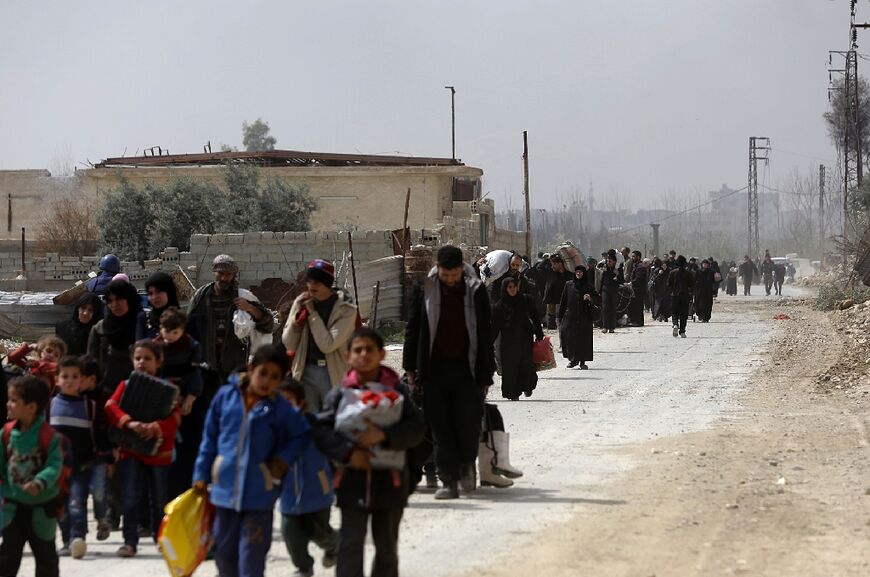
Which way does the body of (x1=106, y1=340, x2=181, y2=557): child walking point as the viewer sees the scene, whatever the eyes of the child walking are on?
toward the camera

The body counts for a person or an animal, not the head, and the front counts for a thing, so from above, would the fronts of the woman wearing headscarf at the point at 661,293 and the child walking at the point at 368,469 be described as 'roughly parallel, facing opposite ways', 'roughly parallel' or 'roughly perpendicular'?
roughly parallel

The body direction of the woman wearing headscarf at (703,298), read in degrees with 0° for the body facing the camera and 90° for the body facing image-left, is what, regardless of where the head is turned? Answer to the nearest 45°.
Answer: approximately 0°

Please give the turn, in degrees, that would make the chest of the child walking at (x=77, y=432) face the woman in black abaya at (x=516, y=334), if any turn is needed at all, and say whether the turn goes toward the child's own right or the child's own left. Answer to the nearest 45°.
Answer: approximately 135° to the child's own left

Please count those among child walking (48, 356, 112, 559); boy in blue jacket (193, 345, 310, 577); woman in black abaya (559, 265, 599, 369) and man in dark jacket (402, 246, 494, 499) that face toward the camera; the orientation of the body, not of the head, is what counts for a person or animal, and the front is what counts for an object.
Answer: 4

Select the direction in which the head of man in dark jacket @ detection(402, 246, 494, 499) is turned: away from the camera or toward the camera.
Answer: toward the camera

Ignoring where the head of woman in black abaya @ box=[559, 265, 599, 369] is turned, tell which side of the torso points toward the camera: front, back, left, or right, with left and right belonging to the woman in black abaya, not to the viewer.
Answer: front

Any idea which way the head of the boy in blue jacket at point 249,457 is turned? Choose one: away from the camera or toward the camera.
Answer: toward the camera

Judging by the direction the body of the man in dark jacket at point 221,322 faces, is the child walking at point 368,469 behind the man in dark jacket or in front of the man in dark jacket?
in front

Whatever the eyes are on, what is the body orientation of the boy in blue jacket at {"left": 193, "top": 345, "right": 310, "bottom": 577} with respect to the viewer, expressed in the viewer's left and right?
facing the viewer

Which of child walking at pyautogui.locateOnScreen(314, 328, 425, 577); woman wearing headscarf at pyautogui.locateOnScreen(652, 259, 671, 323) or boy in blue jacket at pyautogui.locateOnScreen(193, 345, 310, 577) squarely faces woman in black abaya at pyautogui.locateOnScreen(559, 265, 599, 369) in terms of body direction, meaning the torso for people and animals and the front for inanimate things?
the woman wearing headscarf

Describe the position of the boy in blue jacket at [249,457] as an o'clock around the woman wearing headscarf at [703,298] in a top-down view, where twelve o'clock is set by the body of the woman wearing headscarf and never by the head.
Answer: The boy in blue jacket is roughly at 12 o'clock from the woman wearing headscarf.

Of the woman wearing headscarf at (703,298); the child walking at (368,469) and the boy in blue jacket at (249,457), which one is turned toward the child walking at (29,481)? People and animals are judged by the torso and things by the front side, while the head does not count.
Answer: the woman wearing headscarf

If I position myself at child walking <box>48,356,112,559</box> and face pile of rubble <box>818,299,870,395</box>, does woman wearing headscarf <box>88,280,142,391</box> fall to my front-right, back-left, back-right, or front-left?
front-left

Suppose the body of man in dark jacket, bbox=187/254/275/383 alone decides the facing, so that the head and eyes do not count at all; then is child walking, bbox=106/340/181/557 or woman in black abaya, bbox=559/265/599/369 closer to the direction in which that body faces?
the child walking

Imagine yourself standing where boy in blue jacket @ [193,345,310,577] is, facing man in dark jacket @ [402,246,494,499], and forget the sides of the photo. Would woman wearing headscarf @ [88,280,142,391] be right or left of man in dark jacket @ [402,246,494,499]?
left
